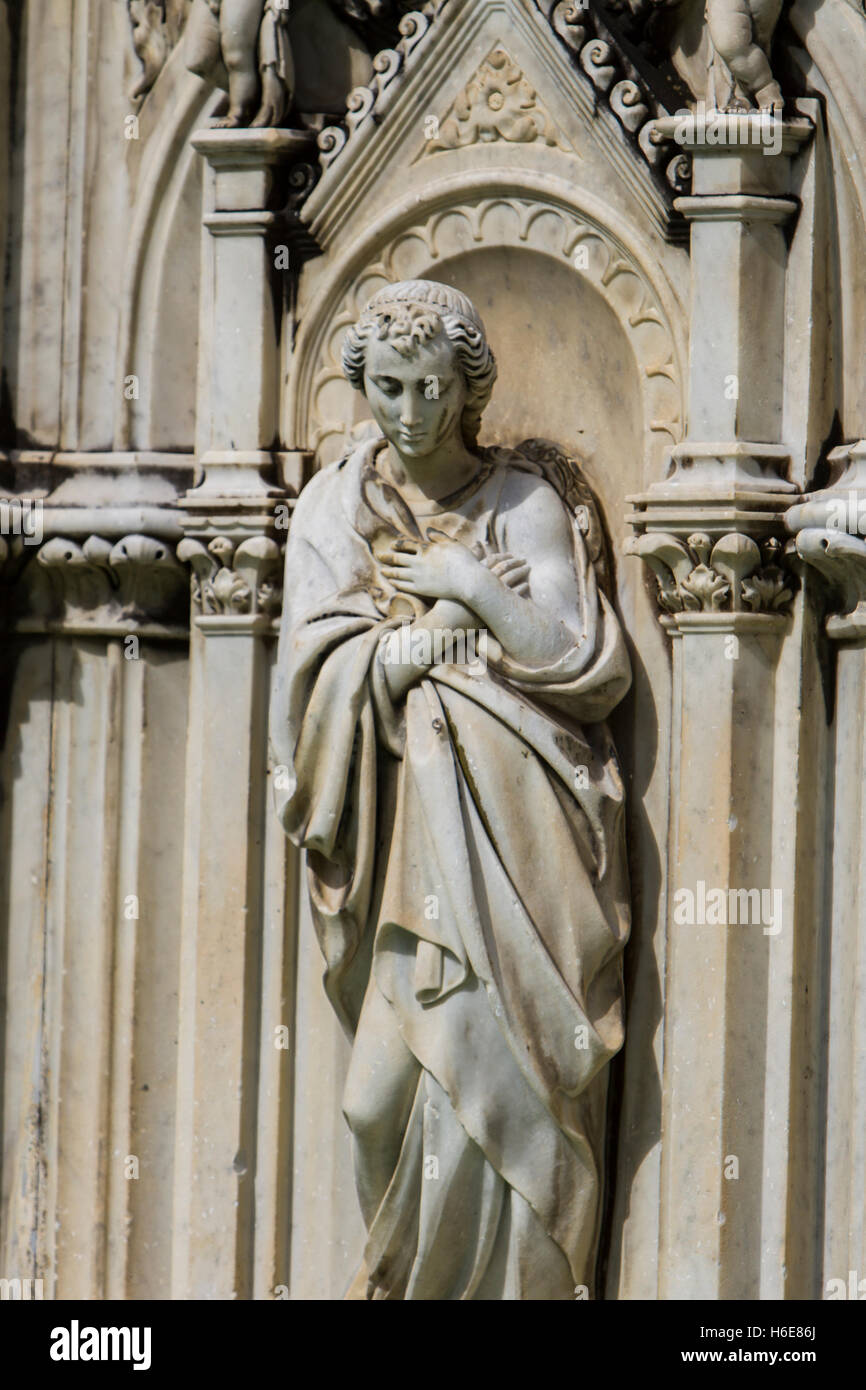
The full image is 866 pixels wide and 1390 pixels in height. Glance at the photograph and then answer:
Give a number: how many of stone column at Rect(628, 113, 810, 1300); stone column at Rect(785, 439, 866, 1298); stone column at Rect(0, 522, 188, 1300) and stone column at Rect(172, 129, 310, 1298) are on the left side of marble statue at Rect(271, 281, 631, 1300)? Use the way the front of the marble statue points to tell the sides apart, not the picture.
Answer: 2

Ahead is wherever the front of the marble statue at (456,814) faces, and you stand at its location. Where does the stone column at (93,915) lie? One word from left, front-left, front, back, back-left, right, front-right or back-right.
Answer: back-right

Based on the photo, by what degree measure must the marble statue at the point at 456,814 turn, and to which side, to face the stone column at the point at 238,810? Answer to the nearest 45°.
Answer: approximately 135° to its right

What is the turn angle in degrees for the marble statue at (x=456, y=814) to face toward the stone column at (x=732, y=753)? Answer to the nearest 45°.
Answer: approximately 90° to its left

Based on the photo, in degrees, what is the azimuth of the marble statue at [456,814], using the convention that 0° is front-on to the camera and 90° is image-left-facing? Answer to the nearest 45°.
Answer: approximately 0°

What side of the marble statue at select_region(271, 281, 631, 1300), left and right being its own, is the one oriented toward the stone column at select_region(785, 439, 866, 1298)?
left
